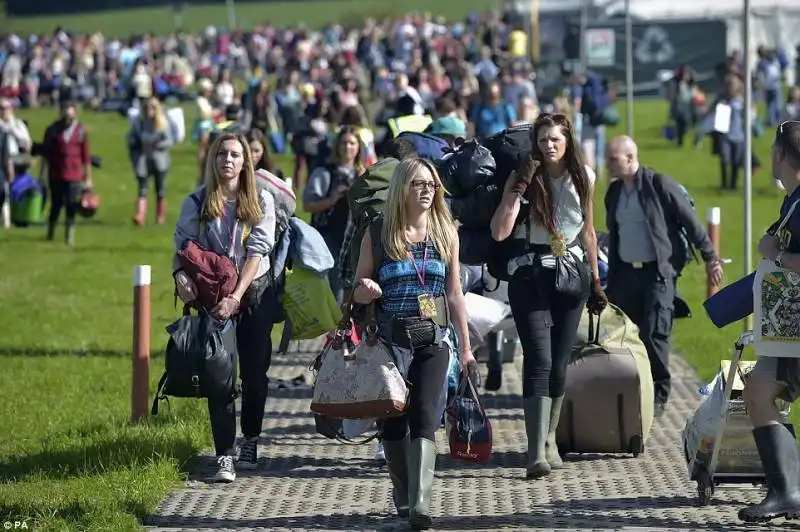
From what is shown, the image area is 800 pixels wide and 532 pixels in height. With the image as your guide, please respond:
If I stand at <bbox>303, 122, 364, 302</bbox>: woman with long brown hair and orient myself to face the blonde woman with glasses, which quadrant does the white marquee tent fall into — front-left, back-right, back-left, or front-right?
back-left

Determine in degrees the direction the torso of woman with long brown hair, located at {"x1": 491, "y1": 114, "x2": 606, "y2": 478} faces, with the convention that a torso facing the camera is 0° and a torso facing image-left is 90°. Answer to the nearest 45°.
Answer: approximately 0°

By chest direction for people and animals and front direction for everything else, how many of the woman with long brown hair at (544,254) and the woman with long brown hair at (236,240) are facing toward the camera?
2

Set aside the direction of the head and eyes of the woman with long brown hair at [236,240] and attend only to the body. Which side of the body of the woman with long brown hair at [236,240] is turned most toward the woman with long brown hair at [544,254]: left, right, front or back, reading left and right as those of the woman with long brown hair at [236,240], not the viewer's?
left
